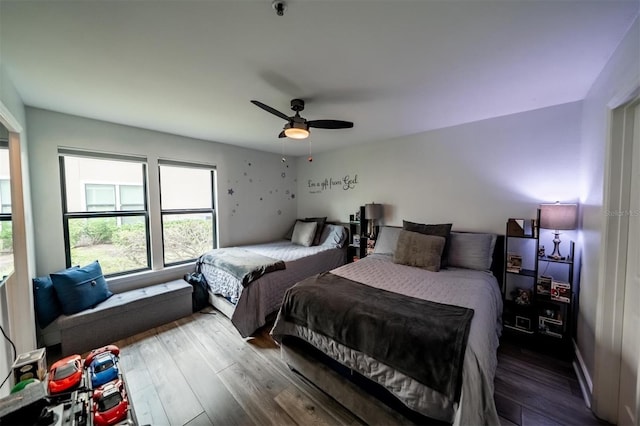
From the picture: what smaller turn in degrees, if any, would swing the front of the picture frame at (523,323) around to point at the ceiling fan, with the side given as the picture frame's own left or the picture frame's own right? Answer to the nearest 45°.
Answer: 0° — it already faces it

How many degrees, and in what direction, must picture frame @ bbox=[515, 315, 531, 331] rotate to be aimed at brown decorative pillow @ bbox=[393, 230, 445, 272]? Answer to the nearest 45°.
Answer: approximately 90° to its right

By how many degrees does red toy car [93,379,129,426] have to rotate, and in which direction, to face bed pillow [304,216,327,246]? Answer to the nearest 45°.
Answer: approximately 135° to its left

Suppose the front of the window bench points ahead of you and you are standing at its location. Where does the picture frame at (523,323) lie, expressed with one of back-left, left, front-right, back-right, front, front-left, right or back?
front

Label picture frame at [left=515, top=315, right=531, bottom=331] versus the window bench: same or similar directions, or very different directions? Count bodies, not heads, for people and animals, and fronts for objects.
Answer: very different directions

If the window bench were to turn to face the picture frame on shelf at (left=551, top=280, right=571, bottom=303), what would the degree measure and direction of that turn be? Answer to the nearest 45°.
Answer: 0° — it already faces it

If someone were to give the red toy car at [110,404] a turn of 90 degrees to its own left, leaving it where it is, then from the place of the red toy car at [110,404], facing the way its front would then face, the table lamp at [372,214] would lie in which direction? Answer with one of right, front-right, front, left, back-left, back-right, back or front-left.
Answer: front

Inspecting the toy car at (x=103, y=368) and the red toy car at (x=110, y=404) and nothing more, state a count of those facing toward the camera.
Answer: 2

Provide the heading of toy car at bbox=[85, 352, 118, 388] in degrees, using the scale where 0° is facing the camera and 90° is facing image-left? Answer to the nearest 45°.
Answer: approximately 0°

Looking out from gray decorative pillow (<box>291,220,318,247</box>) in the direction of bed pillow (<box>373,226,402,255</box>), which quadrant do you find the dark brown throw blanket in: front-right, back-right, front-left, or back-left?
front-right

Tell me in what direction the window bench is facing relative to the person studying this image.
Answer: facing the viewer and to the right of the viewer

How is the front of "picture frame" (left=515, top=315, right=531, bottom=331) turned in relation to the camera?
facing the viewer and to the left of the viewer

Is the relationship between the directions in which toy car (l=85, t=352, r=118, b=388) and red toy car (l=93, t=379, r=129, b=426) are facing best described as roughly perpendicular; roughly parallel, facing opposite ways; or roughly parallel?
roughly parallel

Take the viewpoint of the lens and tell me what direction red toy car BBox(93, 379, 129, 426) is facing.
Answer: facing the viewer
